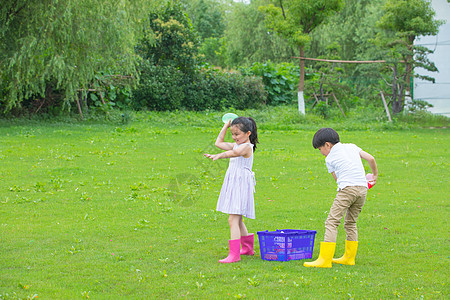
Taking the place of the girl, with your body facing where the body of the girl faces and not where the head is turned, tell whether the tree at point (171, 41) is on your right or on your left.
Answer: on your right

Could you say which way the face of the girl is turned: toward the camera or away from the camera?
toward the camera

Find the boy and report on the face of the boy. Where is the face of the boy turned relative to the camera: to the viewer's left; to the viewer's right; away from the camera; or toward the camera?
to the viewer's left

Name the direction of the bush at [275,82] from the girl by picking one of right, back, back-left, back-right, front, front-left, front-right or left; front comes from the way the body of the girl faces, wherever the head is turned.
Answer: right

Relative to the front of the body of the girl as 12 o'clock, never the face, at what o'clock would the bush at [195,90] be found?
The bush is roughly at 3 o'clock from the girl.

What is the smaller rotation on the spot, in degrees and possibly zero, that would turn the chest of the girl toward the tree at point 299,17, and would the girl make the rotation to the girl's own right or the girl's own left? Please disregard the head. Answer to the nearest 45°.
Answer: approximately 90° to the girl's own right

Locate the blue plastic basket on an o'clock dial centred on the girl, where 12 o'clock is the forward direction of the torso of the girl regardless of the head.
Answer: The blue plastic basket is roughly at 7 o'clock from the girl.

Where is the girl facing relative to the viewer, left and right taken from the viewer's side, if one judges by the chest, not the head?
facing to the left of the viewer

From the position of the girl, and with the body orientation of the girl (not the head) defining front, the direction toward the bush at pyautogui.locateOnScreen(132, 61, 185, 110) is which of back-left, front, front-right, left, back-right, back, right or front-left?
right
